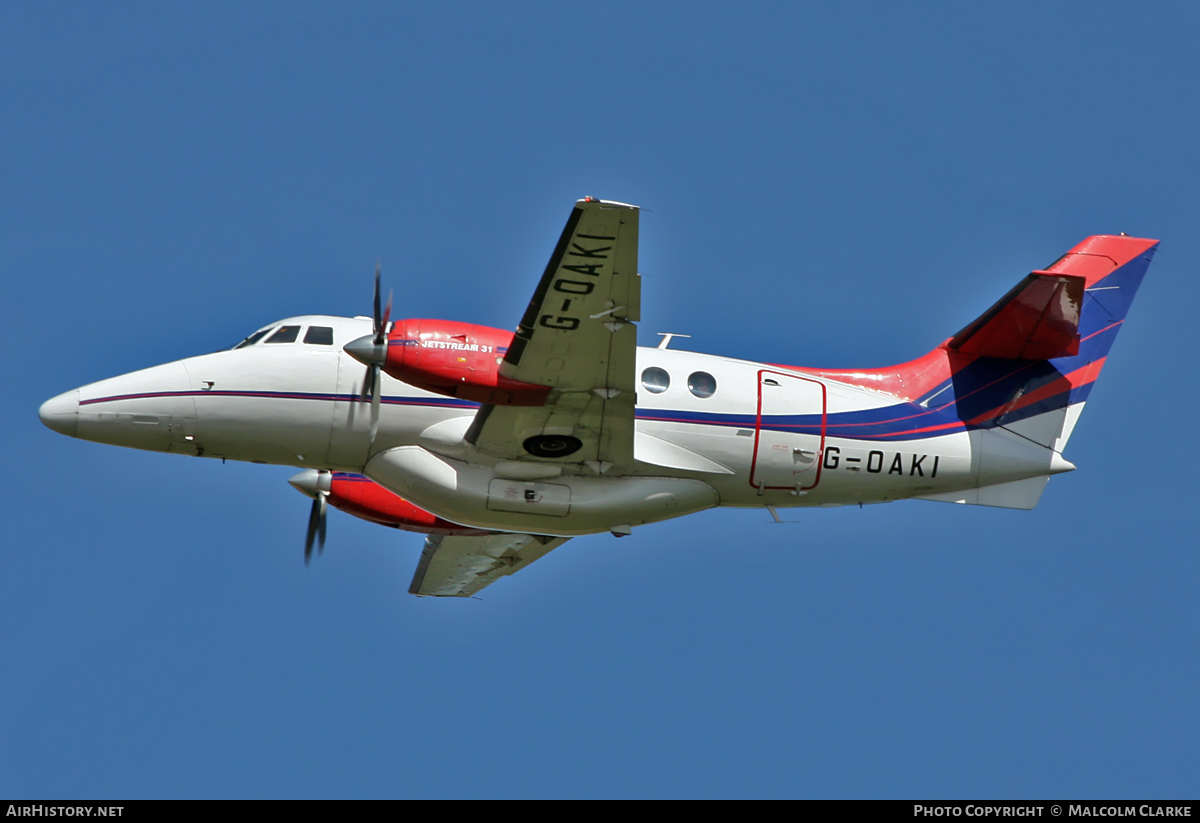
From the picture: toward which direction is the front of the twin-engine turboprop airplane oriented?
to the viewer's left
